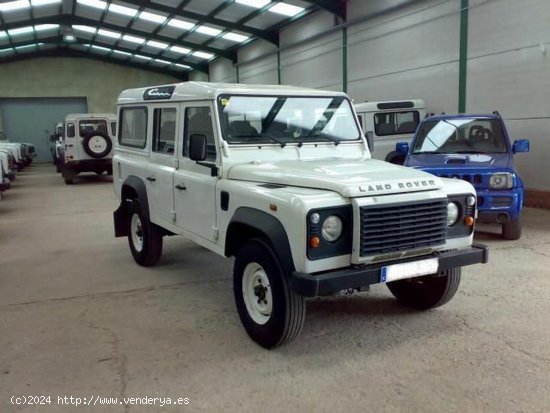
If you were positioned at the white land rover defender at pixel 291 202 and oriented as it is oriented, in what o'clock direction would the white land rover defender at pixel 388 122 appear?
the white land rover defender at pixel 388 122 is roughly at 8 o'clock from the white land rover defender at pixel 291 202.

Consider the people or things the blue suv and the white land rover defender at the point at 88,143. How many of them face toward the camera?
1

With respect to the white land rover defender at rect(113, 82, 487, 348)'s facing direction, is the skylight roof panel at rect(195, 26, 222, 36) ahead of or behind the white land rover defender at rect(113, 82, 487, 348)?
behind

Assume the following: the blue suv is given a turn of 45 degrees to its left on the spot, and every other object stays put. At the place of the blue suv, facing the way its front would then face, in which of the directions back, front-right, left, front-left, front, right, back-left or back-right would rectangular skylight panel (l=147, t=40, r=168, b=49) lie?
back

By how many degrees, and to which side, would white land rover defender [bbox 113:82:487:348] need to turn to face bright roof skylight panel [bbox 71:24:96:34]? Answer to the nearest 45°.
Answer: approximately 180°

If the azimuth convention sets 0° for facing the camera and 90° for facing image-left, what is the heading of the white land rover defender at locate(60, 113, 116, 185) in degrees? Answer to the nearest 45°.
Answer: approximately 180°

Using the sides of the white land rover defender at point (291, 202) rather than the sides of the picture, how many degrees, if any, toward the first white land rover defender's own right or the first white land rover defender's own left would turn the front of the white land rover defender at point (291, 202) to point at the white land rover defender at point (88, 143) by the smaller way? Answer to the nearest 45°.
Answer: approximately 180°

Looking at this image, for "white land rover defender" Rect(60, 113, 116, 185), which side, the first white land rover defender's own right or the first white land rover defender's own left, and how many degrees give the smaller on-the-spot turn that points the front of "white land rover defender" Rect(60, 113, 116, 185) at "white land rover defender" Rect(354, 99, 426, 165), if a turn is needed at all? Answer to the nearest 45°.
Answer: approximately 135° to the first white land rover defender's own right

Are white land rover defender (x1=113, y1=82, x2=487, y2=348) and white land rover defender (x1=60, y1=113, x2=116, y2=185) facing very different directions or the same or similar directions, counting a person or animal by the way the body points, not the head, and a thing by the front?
very different directions

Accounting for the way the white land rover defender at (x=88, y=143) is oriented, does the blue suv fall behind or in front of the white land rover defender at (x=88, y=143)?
behind

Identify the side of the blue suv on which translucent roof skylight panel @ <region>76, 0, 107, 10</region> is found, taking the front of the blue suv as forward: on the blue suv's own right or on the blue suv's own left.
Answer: on the blue suv's own right

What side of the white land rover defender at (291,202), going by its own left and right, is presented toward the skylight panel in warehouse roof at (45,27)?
back
